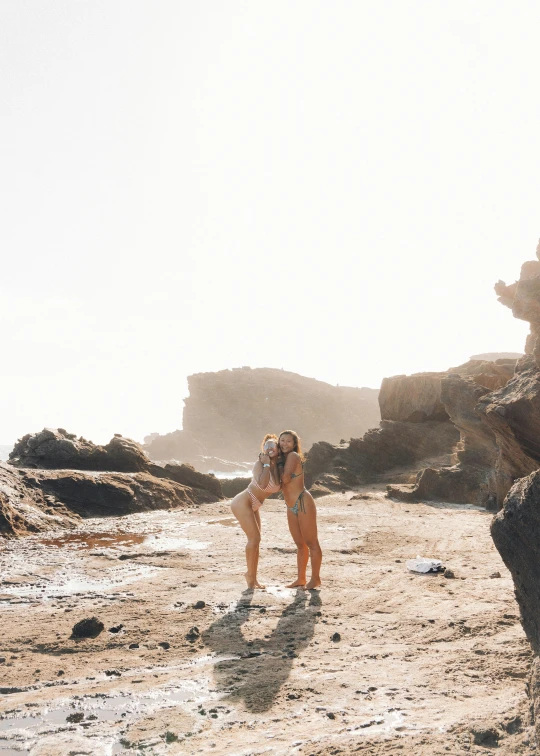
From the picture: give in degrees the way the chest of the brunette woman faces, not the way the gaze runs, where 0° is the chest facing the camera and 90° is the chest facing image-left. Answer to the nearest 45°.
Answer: approximately 45°

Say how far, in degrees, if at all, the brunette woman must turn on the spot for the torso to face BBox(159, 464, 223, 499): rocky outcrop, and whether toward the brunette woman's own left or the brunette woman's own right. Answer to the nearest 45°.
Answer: approximately 135° to the brunette woman's own right

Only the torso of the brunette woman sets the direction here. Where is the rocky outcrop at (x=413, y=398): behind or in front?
behind

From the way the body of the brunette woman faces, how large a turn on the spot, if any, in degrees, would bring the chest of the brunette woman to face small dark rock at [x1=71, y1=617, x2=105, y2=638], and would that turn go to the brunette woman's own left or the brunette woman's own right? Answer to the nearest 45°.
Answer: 0° — they already face it

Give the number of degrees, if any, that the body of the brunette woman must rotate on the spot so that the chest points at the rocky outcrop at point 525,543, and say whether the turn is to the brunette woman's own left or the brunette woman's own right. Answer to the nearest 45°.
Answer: approximately 45° to the brunette woman's own left

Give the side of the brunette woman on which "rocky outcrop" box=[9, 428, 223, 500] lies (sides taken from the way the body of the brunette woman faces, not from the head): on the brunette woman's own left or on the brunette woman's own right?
on the brunette woman's own right
